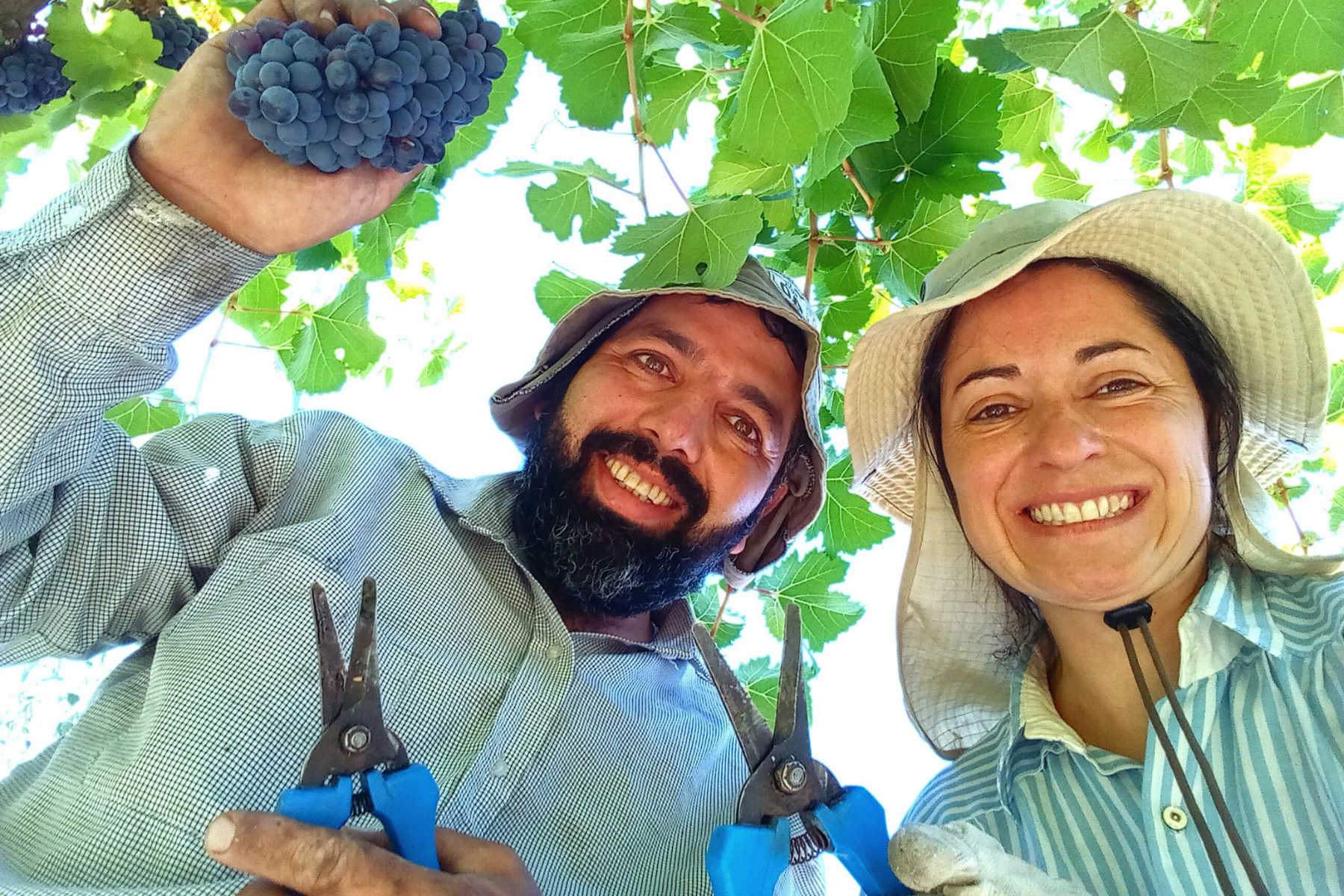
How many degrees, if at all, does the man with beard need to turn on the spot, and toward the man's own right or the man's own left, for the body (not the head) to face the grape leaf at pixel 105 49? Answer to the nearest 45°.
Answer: approximately 135° to the man's own right

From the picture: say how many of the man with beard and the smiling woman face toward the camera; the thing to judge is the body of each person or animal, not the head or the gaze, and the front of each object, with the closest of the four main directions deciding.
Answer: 2

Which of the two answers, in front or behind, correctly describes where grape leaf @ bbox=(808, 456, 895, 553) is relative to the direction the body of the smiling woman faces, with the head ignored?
behind

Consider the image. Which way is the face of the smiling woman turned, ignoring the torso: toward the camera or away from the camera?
toward the camera

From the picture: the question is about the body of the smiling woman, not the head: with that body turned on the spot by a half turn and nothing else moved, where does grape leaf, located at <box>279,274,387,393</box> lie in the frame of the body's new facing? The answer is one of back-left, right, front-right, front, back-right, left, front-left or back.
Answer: left

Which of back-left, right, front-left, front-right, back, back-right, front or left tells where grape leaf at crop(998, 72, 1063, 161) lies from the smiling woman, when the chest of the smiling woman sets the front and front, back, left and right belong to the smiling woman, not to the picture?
back-right

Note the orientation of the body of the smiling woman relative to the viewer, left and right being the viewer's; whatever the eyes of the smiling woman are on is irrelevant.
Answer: facing the viewer

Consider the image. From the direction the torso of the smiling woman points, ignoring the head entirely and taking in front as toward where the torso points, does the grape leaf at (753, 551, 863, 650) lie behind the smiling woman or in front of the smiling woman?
behind

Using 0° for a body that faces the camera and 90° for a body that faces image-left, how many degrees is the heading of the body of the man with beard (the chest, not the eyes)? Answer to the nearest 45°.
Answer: approximately 0°
